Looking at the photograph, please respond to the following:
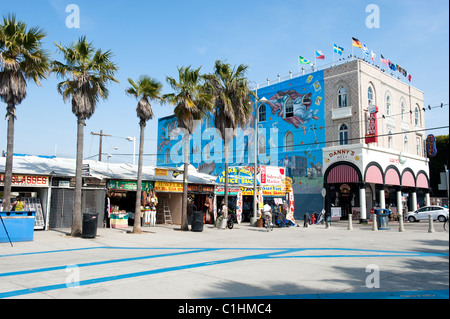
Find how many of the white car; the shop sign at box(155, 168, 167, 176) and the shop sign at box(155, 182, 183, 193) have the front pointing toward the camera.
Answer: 2

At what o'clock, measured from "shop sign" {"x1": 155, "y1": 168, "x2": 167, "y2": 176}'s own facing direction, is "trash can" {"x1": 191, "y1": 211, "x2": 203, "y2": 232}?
The trash can is roughly at 11 o'clock from the shop sign.

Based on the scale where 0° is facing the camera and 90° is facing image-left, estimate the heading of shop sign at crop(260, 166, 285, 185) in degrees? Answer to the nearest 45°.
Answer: approximately 0°

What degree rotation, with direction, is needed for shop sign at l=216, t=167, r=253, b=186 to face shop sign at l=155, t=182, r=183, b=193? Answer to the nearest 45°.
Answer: approximately 45° to its right

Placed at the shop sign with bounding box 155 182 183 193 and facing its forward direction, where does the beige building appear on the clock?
The beige building is roughly at 8 o'clock from the shop sign.

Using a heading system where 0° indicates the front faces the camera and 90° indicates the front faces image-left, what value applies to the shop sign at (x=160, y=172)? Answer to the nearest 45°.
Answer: approximately 0°
